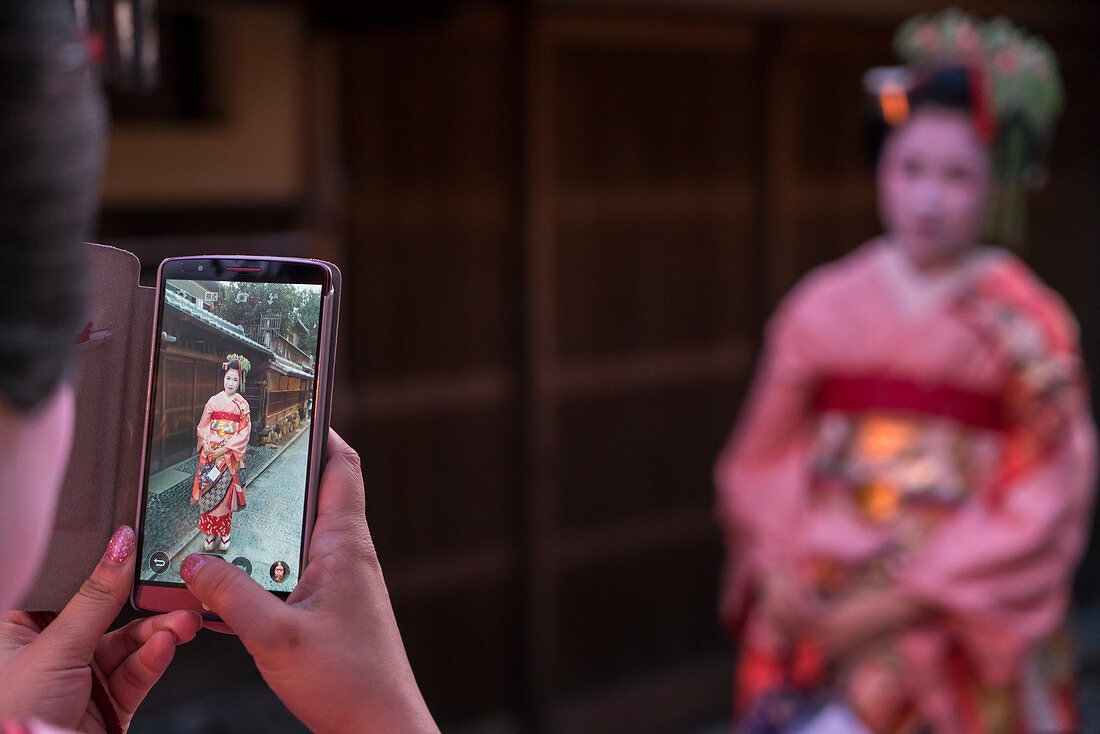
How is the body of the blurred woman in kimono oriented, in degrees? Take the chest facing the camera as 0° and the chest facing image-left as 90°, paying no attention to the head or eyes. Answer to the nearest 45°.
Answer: approximately 45°
